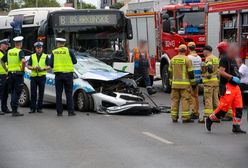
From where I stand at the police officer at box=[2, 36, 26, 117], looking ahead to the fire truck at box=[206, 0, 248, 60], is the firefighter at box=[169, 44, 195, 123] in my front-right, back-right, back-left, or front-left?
front-right

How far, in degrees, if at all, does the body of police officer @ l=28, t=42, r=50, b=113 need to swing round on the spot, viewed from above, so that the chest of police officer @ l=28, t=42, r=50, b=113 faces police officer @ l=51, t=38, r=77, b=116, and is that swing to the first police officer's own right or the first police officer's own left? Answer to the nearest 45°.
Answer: approximately 45° to the first police officer's own left

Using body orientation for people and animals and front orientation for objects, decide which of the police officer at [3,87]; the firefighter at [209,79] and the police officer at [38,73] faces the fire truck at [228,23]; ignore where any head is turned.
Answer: the police officer at [3,87]

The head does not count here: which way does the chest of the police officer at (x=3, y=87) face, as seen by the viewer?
to the viewer's right

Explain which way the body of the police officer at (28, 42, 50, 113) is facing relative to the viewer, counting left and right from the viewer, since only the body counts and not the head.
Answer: facing the viewer

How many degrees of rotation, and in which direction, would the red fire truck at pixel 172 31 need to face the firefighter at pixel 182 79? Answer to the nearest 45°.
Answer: approximately 45° to its right

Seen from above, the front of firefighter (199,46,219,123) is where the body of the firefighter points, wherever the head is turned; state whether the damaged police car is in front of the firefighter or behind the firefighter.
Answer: in front

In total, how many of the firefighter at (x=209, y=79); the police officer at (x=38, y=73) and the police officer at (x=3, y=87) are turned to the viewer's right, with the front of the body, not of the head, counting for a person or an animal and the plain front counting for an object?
1

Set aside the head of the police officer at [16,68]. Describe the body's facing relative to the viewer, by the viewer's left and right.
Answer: facing away from the viewer and to the right of the viewer

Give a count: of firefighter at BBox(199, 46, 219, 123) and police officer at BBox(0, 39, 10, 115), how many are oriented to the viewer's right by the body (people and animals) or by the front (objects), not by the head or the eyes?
1

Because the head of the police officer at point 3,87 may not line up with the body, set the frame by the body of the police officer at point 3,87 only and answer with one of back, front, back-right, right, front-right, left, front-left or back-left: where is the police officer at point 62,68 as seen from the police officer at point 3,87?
front-right

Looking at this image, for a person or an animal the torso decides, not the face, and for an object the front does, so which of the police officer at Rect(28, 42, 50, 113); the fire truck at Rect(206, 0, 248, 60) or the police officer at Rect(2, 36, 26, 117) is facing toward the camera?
the police officer at Rect(28, 42, 50, 113)

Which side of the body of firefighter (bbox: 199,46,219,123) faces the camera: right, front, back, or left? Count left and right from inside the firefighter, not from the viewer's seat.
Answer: left

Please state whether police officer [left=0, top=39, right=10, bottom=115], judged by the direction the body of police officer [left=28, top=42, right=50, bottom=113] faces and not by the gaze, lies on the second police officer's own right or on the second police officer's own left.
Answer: on the second police officer's own right
